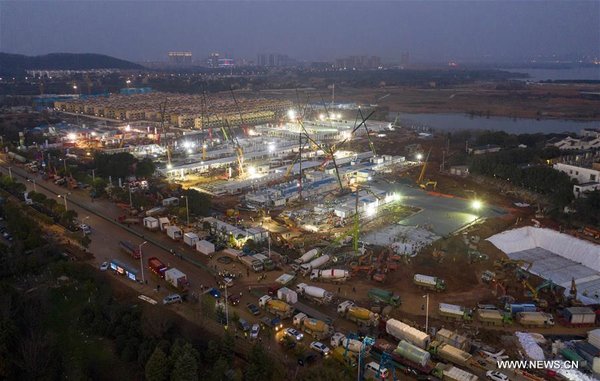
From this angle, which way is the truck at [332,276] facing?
to the viewer's left

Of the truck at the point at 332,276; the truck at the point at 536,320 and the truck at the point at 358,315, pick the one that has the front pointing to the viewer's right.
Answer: the truck at the point at 536,320

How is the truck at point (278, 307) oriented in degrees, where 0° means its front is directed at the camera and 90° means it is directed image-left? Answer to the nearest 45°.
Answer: approximately 135°

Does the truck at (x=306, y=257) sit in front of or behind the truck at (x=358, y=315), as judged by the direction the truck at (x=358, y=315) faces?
in front

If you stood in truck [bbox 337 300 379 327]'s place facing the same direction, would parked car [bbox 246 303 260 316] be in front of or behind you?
in front

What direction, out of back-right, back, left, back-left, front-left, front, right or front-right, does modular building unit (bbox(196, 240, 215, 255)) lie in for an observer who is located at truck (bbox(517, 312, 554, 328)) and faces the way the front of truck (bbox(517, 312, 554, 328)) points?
back

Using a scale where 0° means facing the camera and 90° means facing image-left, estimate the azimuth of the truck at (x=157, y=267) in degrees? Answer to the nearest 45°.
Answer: approximately 315°

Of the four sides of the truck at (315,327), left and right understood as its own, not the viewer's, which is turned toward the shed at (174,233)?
front

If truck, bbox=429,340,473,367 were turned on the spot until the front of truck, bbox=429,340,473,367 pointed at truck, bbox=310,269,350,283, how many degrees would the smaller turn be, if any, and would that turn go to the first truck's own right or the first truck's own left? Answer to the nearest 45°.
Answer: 0° — it already faces it

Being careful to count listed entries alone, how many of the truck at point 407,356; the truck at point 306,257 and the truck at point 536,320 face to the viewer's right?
1

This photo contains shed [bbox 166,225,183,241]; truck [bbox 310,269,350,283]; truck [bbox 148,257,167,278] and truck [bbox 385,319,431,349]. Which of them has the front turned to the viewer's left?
truck [bbox 310,269,350,283]

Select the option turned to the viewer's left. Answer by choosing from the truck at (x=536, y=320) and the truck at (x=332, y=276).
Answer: the truck at (x=332, y=276)
